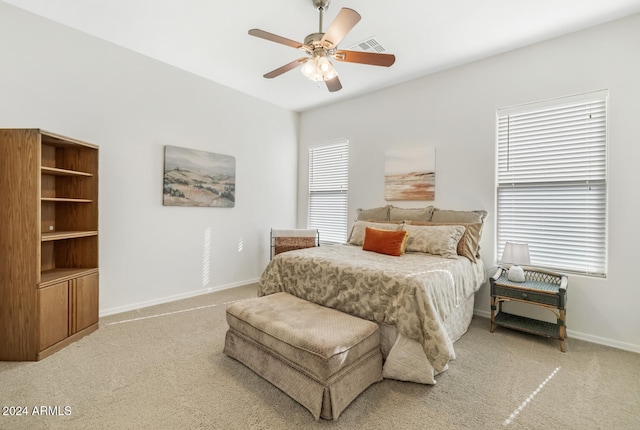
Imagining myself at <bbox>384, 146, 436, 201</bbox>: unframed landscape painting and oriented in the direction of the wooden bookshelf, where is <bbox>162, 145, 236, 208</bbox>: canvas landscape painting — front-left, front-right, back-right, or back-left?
front-right

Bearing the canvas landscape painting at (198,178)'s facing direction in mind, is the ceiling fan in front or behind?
in front

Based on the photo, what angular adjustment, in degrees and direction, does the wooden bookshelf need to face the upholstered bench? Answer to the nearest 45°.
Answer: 0° — it already faces it

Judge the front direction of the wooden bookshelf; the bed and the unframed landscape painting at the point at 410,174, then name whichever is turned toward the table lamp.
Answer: the wooden bookshelf

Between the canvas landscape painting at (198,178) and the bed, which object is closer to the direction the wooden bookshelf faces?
the bed

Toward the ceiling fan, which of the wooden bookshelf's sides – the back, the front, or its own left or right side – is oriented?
front

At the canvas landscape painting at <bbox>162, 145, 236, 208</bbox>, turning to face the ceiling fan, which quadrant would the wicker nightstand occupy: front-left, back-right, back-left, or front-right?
front-left

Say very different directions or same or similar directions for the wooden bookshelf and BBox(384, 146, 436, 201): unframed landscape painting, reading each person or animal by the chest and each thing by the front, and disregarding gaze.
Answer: very different directions

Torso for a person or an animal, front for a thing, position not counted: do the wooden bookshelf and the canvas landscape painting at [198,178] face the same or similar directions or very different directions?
same or similar directions

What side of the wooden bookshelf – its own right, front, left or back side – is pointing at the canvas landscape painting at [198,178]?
left

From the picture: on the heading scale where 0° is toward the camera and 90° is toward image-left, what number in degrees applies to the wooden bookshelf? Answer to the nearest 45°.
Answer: approximately 315°

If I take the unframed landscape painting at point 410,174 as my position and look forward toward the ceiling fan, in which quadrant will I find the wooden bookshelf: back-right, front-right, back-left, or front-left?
front-right

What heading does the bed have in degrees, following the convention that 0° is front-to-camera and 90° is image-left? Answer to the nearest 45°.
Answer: approximately 45°

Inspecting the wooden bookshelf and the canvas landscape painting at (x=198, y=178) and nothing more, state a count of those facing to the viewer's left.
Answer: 0

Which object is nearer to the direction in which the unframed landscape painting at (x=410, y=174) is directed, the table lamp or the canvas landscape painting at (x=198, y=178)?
the canvas landscape painting

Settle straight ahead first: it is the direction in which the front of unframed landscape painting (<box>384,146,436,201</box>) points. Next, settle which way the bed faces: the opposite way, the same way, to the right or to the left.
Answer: the same way

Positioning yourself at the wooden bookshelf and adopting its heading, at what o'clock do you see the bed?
The bed is roughly at 12 o'clock from the wooden bookshelf.

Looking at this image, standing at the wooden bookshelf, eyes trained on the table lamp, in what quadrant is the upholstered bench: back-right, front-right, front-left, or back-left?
front-right

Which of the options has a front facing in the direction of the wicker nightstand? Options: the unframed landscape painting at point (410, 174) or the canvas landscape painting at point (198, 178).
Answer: the canvas landscape painting at point (198, 178)

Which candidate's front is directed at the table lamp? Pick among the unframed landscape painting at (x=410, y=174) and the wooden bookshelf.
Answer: the wooden bookshelf

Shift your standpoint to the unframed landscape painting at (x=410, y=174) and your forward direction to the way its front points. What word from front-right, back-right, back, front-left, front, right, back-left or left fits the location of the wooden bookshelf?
front
